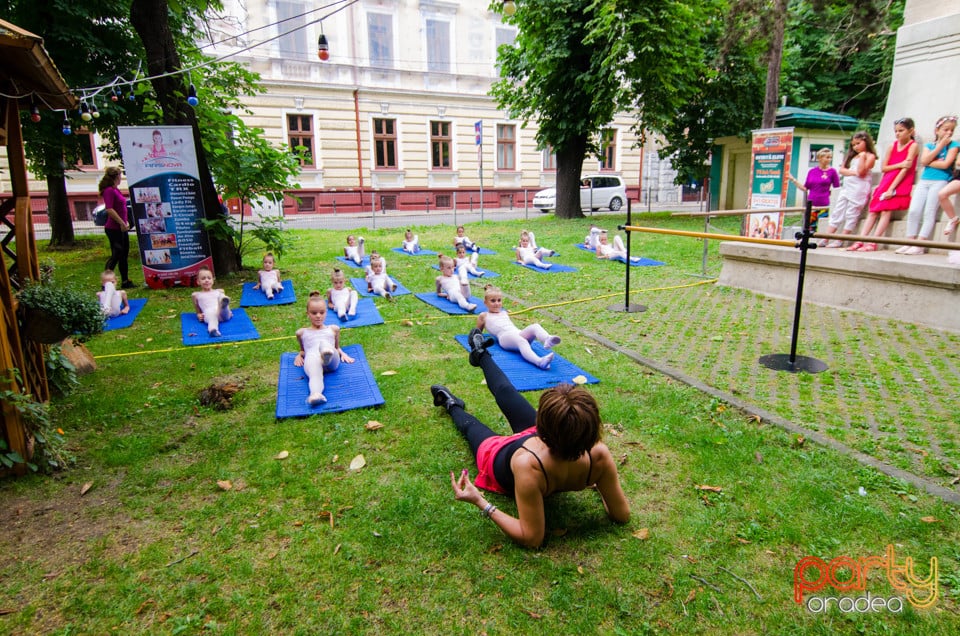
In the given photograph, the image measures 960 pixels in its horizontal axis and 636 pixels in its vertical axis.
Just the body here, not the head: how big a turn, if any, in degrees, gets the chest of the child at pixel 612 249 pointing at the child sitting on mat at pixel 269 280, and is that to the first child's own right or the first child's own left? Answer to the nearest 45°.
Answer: approximately 90° to the first child's own right

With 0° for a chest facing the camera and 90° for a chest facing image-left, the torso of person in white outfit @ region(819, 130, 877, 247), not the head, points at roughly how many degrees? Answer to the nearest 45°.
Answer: approximately 45°

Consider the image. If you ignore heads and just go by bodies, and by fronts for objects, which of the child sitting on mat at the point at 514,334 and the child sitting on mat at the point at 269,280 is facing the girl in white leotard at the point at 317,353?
the child sitting on mat at the point at 269,280

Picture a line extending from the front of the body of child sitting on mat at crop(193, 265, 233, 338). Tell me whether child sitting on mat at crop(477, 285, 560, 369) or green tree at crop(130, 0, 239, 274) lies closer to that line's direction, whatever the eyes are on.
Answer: the child sitting on mat

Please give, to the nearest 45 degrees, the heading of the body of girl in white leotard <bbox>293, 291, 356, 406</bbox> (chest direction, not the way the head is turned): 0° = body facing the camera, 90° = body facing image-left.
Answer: approximately 0°

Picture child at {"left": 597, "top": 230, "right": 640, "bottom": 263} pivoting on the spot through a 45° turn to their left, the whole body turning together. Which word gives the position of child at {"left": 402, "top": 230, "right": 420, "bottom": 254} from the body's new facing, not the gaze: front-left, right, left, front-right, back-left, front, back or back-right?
back

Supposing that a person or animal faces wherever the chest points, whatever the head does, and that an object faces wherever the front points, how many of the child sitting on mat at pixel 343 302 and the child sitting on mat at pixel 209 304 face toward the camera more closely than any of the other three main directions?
2
